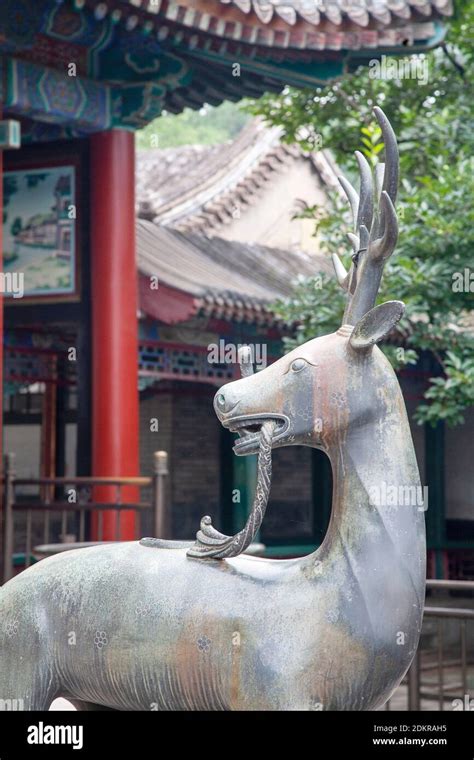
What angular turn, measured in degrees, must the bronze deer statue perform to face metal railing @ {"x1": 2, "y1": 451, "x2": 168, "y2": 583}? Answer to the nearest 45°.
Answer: approximately 90° to its left

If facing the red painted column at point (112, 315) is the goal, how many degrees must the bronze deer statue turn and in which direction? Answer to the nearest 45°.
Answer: approximately 90° to its left

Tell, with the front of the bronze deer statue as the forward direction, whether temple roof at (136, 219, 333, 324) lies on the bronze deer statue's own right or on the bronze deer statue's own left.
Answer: on the bronze deer statue's own left

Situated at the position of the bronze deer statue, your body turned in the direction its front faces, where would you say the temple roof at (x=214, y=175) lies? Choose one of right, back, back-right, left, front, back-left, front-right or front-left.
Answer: left

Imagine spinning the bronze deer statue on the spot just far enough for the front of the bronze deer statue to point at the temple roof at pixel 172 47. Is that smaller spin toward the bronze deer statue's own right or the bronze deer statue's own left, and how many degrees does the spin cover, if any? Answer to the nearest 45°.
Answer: approximately 90° to the bronze deer statue's own left

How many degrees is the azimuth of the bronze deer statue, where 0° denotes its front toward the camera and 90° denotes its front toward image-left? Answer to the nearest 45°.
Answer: approximately 270°

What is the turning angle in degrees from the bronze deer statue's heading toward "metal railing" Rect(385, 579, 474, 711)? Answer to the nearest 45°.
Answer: approximately 90° to its left
